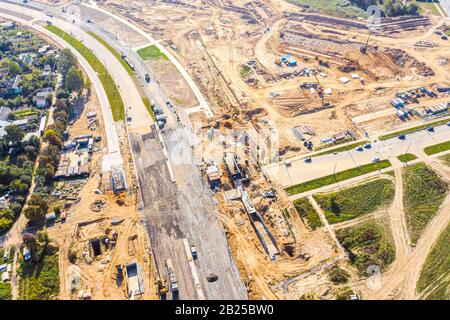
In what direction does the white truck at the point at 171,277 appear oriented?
toward the camera

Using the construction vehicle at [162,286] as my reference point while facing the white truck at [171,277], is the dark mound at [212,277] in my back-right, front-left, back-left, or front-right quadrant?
front-right

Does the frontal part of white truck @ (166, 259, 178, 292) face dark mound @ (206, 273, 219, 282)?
no

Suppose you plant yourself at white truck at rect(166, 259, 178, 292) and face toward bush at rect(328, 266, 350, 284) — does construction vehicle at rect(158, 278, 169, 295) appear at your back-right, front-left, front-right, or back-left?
back-right

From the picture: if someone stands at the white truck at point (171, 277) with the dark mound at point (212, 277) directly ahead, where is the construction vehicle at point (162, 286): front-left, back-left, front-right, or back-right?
back-right

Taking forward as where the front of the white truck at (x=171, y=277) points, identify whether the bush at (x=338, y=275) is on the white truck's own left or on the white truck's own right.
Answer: on the white truck's own left

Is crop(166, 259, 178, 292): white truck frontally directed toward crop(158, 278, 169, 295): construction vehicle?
no
